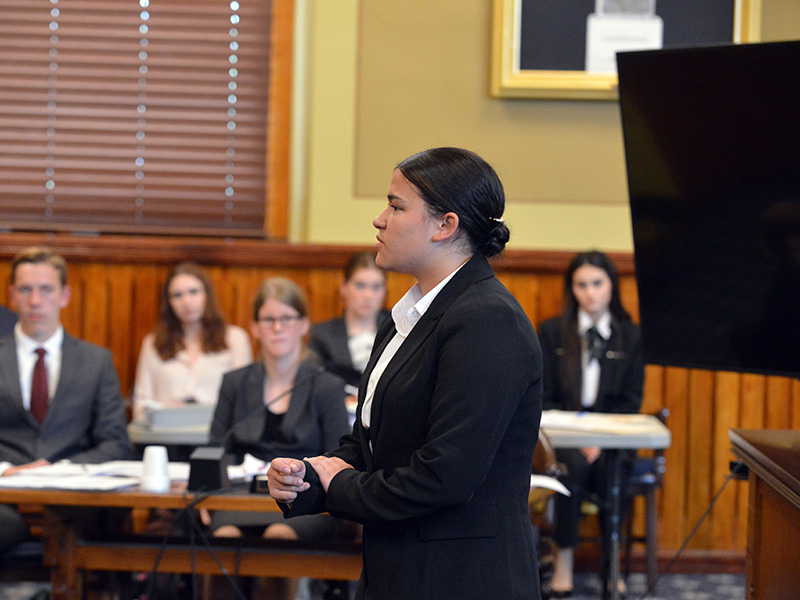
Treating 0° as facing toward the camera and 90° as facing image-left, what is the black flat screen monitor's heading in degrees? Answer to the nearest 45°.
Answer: approximately 45°

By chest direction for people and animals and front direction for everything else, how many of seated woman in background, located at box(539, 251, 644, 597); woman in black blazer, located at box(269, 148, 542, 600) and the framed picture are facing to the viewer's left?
1

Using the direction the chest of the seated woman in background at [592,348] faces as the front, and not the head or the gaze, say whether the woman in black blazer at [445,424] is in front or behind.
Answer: in front

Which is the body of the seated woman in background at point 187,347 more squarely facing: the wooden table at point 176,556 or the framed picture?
the wooden table

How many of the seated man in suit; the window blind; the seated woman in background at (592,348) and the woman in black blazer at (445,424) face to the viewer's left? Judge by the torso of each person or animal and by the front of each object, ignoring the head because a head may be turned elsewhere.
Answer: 1

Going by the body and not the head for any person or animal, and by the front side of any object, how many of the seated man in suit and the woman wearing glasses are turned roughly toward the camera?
2

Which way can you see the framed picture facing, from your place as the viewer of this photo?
facing the viewer

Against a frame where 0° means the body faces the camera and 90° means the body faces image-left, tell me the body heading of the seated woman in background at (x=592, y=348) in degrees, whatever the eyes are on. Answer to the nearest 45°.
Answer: approximately 0°

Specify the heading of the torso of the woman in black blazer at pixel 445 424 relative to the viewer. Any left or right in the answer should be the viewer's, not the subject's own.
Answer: facing to the left of the viewer

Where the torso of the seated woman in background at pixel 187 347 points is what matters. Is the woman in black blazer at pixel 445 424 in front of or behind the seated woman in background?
in front

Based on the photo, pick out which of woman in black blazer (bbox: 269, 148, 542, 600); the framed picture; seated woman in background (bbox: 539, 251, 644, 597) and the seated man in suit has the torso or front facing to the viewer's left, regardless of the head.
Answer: the woman in black blazer

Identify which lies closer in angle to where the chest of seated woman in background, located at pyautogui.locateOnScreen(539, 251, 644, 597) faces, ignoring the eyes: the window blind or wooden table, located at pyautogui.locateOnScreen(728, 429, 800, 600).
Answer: the wooden table

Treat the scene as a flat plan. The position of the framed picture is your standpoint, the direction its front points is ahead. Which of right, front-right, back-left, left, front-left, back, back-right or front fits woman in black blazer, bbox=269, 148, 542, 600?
front

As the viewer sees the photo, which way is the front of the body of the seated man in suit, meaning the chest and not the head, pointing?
toward the camera
